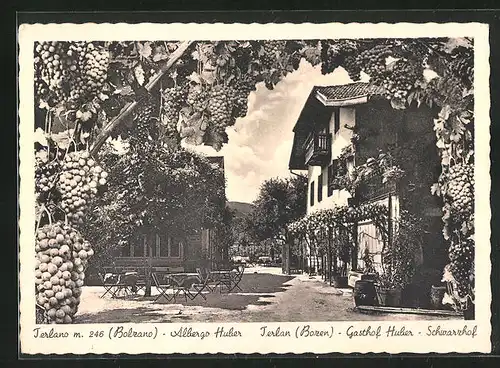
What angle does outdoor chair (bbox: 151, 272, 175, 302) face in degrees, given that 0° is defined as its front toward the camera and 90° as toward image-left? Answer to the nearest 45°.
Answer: approximately 270°

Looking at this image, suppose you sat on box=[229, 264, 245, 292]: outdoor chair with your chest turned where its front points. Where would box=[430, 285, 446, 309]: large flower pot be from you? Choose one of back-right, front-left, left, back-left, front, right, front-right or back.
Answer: back

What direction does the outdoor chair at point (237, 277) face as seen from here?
to the viewer's left

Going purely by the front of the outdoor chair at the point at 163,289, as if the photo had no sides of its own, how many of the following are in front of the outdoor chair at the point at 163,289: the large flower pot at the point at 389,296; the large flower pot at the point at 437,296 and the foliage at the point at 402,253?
3

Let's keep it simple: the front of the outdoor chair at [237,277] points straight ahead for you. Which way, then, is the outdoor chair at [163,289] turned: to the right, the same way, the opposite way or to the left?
the opposite way

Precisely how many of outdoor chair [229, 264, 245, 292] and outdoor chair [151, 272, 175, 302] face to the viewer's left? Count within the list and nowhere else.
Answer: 1
